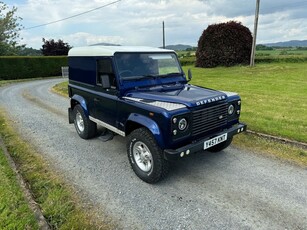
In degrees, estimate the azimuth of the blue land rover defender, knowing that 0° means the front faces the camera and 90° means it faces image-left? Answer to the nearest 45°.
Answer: approximately 315°

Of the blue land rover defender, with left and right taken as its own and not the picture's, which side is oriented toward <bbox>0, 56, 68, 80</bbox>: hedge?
back

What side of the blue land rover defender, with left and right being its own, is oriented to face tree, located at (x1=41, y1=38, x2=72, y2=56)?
back
